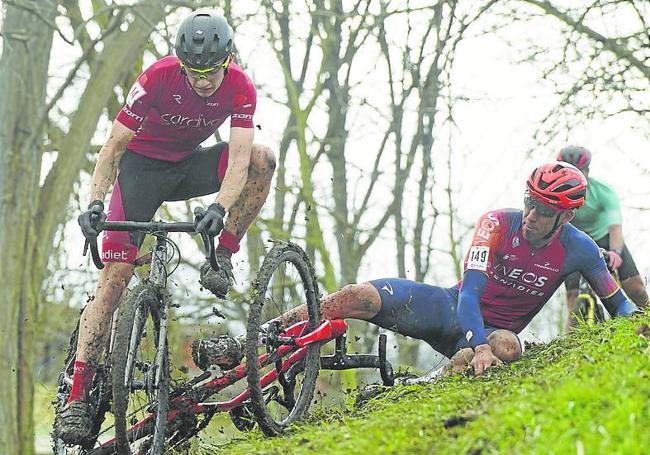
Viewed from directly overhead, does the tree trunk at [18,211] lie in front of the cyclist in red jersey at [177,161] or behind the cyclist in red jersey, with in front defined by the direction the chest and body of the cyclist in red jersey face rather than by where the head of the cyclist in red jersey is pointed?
behind

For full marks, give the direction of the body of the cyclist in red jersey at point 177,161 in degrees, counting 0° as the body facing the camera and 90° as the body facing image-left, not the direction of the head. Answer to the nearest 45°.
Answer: approximately 0°

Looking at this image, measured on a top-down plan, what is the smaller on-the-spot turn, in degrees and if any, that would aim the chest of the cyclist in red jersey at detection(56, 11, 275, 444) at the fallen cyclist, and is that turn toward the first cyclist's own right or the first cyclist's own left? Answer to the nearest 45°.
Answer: approximately 90° to the first cyclist's own left
